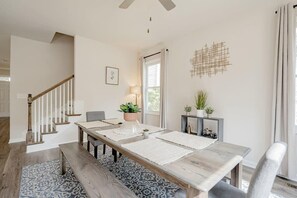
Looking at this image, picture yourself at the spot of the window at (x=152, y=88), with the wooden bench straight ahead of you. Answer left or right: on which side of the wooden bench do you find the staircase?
right

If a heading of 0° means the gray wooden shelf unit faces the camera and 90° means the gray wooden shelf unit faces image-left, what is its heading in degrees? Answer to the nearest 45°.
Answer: approximately 45°

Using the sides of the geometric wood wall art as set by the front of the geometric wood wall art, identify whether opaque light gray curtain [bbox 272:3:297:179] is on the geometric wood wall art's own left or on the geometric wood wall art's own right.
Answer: on the geometric wood wall art's own left

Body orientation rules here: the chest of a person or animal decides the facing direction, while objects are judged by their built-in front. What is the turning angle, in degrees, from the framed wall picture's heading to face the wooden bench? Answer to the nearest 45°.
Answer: approximately 45° to its right

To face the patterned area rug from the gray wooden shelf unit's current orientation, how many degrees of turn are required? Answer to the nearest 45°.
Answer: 0° — it already faces it

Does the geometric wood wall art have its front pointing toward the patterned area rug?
yes

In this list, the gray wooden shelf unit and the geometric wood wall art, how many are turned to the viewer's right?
0

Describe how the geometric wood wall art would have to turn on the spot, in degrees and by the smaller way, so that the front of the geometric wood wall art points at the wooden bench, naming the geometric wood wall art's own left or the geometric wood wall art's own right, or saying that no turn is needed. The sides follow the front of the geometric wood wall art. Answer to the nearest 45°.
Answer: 0° — it already faces it

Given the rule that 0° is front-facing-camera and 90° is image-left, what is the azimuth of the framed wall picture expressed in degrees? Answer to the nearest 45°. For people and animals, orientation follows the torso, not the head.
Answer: approximately 315°

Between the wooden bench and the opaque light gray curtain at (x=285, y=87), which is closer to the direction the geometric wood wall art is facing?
the wooden bench

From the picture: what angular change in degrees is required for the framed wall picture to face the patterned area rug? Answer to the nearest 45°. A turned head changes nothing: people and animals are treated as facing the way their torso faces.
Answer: approximately 45° to its right

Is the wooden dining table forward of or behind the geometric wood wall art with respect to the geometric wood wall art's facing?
forward
